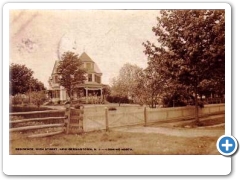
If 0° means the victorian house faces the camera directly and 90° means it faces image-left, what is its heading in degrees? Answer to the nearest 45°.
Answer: approximately 0°

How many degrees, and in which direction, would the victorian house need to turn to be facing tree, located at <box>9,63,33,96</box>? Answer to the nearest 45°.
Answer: approximately 90° to its right

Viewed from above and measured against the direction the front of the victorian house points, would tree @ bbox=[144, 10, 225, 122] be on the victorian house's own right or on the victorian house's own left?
on the victorian house's own left
